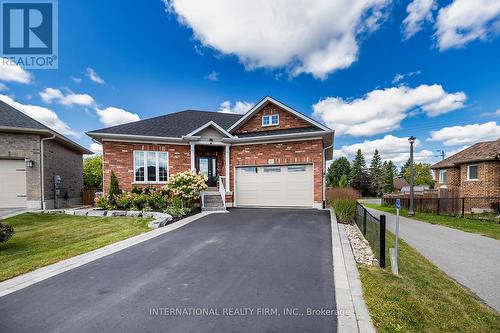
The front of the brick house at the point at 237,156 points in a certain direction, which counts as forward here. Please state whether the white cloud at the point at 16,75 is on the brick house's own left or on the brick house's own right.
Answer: on the brick house's own right

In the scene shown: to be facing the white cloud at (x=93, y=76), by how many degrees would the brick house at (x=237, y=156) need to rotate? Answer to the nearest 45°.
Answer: approximately 135° to its right

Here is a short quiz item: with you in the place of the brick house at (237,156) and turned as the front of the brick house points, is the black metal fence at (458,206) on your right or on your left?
on your left

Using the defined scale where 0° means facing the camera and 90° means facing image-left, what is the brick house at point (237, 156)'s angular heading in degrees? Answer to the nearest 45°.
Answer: approximately 0°

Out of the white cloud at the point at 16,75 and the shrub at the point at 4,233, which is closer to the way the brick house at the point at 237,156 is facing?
the shrub

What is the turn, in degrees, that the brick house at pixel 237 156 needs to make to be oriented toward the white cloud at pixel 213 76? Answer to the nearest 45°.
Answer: approximately 180°

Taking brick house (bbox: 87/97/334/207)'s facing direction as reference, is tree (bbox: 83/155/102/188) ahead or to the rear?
to the rear
